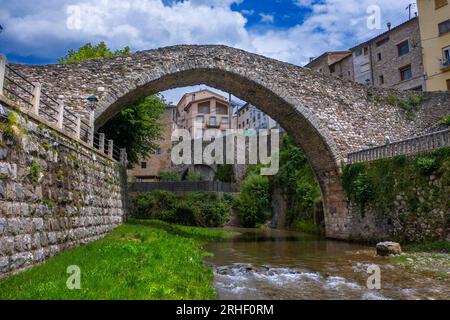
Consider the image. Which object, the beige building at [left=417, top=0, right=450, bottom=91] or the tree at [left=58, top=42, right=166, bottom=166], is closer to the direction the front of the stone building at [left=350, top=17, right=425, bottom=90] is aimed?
the tree

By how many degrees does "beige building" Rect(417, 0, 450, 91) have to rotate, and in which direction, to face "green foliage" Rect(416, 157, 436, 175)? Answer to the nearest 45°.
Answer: approximately 45° to its left

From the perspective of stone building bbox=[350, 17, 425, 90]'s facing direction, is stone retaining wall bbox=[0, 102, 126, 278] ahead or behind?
ahead

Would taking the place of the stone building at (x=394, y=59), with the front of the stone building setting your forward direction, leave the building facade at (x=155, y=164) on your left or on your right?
on your right

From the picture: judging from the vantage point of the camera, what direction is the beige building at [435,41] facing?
facing the viewer and to the left of the viewer

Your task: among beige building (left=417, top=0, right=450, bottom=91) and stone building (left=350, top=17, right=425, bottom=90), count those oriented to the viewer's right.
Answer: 0

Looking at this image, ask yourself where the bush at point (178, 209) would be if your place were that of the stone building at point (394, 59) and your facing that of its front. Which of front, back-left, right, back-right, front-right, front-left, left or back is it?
front

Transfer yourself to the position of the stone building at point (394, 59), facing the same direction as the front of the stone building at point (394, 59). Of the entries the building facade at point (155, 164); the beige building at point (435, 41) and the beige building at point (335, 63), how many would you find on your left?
1

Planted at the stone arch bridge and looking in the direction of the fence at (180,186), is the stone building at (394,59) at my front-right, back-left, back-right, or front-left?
front-right

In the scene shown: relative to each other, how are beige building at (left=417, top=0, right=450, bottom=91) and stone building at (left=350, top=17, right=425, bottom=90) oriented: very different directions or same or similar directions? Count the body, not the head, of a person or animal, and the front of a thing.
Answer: same or similar directions

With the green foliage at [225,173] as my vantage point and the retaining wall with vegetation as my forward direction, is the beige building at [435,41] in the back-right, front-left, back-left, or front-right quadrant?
front-left

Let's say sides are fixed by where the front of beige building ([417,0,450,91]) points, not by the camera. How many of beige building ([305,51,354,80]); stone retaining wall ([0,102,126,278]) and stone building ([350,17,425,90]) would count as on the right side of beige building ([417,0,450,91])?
2

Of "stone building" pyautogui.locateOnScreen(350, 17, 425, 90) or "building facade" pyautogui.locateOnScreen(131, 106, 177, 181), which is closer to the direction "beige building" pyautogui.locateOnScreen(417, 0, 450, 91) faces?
the building facade
